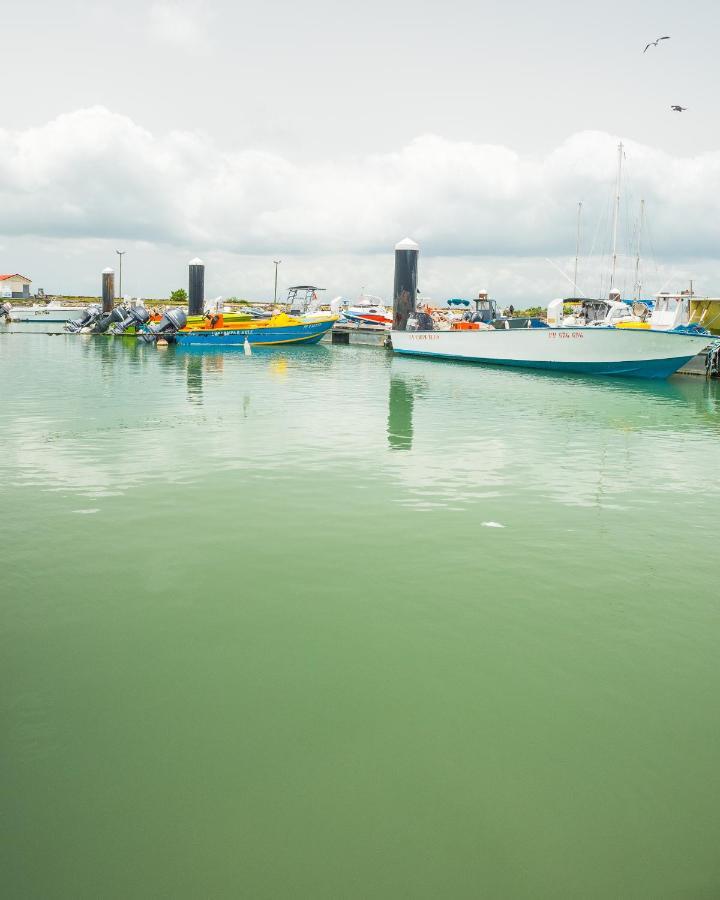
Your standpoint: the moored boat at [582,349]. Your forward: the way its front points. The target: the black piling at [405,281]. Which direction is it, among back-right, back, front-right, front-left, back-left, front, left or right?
back-left

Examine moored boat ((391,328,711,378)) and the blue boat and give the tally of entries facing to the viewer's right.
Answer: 2

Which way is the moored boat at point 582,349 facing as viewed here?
to the viewer's right

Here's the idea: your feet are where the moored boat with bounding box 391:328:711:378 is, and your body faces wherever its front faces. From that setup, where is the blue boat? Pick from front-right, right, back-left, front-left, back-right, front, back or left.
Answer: back-left

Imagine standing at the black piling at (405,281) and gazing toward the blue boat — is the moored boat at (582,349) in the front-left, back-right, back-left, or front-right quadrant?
back-left

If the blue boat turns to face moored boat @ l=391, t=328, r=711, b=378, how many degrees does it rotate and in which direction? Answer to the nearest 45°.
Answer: approximately 45° to its right

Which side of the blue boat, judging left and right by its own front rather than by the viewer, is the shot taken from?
right

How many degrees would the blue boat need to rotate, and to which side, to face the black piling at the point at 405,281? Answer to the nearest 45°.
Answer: approximately 45° to its right
